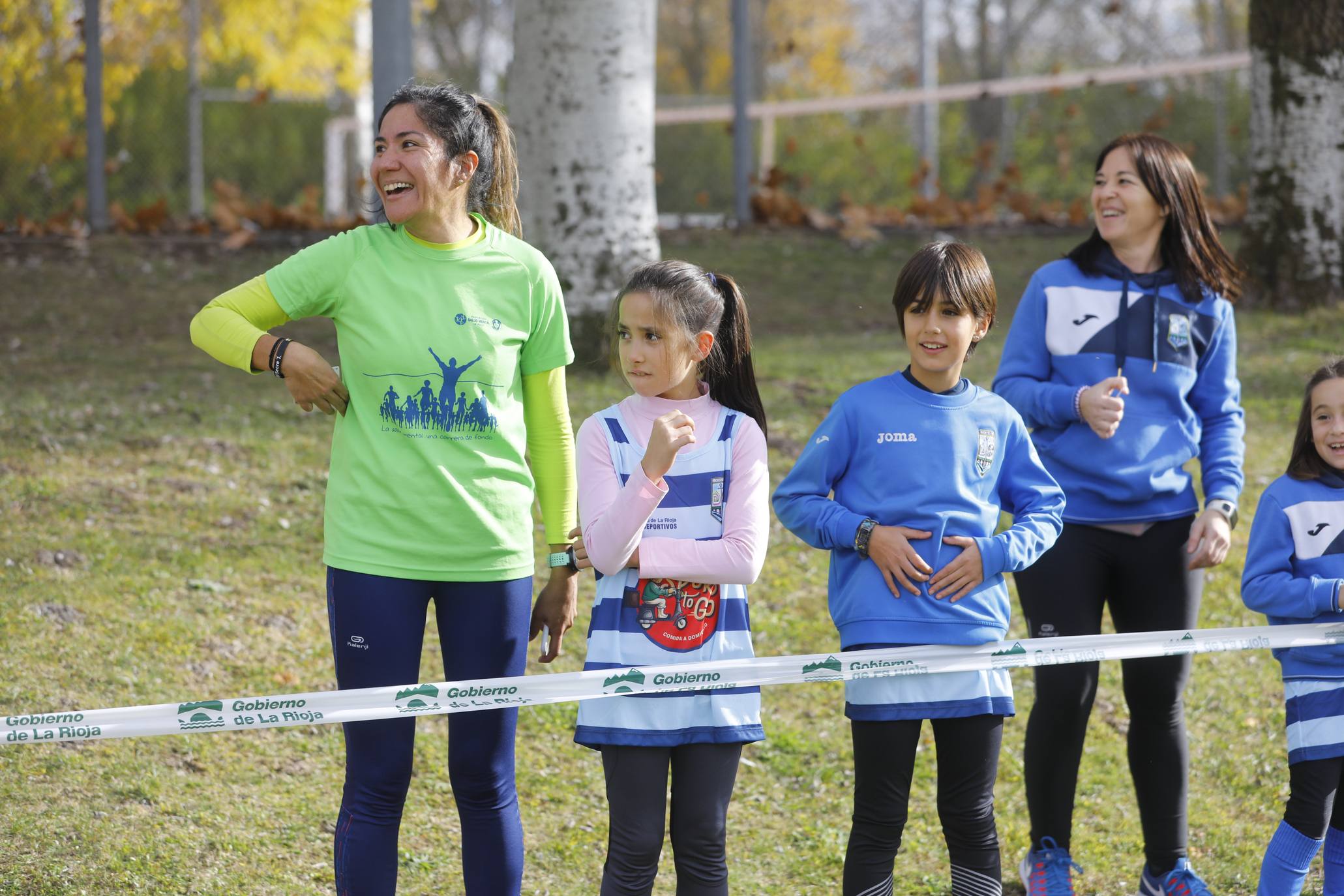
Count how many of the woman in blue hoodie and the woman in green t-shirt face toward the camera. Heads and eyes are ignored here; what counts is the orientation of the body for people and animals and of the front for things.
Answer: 2

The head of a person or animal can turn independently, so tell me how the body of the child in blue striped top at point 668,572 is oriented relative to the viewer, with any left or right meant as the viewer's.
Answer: facing the viewer

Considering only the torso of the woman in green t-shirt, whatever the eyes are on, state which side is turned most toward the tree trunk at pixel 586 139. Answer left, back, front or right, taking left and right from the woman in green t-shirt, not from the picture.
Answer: back

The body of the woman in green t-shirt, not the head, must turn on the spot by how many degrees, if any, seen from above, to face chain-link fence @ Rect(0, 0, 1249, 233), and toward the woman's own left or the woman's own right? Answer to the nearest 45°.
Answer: approximately 180°

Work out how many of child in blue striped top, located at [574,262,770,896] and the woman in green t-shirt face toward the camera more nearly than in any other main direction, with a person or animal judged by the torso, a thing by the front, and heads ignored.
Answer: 2

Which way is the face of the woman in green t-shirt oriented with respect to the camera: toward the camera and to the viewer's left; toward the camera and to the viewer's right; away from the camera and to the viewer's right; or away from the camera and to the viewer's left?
toward the camera and to the viewer's left

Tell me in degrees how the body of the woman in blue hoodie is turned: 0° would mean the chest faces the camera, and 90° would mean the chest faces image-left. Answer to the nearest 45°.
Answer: approximately 0°

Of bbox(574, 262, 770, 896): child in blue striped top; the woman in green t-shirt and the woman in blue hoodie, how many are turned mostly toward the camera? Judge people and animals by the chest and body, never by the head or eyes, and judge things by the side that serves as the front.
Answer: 3

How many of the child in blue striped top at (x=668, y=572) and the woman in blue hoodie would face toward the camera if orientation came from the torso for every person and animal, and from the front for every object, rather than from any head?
2

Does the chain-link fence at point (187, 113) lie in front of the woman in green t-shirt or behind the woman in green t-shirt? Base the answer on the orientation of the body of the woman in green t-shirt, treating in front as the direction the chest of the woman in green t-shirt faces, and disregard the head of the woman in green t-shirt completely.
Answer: behind

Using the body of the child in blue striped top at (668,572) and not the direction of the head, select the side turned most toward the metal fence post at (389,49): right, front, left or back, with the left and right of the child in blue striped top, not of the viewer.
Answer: back

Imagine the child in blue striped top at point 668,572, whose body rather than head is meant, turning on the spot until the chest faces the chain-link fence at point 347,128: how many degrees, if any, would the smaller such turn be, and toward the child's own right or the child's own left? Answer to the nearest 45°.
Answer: approximately 180°

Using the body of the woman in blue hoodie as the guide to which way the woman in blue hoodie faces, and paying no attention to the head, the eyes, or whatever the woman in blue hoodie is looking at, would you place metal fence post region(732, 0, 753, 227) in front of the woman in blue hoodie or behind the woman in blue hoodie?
behind

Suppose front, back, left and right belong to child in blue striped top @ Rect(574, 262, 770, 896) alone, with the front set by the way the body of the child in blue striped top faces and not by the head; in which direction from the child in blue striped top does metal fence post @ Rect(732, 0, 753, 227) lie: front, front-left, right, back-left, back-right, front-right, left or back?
back

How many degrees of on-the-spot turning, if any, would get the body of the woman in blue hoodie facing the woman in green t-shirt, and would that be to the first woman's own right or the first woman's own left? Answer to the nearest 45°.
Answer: approximately 45° to the first woman's own right
